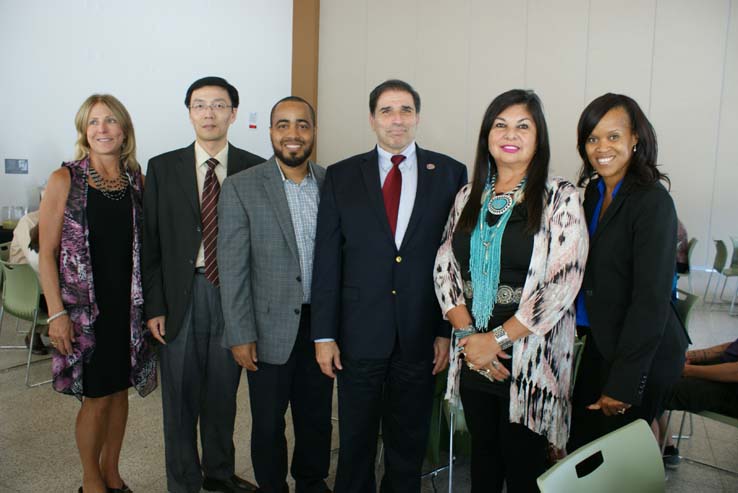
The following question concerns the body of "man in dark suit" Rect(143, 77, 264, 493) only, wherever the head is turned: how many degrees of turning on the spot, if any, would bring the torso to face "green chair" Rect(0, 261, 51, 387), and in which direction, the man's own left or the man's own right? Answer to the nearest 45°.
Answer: approximately 135° to the man's own right

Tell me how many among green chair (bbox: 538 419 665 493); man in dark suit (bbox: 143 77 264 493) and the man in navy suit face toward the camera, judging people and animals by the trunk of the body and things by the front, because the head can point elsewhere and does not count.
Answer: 2

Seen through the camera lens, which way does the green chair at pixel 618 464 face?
facing away from the viewer and to the left of the viewer

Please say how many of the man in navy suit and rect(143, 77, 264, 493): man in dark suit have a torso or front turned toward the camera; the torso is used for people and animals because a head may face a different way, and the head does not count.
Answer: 2

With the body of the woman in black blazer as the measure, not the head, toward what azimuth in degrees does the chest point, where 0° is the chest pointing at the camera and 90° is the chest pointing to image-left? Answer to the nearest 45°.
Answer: approximately 45°

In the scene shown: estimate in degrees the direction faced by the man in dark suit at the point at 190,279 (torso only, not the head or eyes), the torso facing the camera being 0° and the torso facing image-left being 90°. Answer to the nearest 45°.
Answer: approximately 0°
